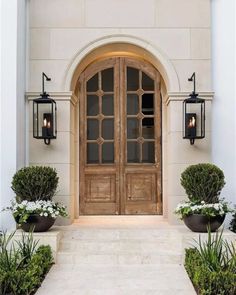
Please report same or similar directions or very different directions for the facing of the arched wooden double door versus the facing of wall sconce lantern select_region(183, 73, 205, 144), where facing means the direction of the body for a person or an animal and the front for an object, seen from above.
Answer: same or similar directions

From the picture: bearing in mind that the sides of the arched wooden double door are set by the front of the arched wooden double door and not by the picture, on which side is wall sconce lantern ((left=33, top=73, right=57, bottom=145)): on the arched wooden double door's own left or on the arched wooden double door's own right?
on the arched wooden double door's own right

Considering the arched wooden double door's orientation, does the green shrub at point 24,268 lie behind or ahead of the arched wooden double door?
ahead

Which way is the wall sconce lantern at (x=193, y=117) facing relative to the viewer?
toward the camera

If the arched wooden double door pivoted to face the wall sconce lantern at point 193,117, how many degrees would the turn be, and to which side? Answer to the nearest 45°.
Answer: approximately 45° to its left

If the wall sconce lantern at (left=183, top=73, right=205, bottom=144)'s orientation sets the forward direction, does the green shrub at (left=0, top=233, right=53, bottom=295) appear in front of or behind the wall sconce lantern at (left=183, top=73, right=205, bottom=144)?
in front

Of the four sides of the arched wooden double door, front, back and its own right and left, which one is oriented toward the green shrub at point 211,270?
front

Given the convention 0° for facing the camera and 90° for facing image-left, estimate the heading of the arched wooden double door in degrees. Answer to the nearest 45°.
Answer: approximately 0°

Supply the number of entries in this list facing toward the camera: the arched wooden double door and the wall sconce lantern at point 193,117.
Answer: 2

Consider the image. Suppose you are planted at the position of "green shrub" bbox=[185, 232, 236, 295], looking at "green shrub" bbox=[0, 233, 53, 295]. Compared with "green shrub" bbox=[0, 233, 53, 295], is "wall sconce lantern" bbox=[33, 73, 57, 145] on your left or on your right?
right
